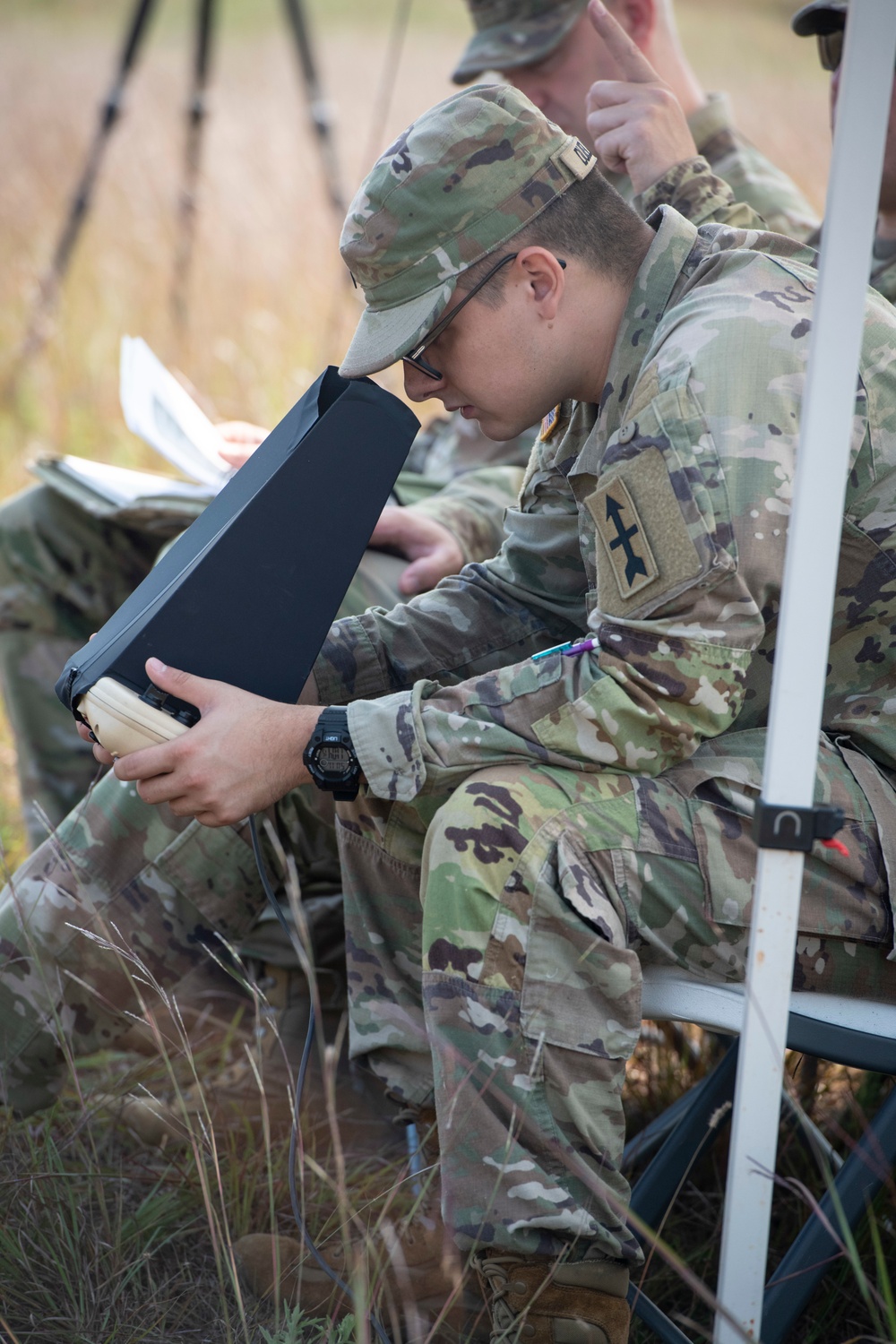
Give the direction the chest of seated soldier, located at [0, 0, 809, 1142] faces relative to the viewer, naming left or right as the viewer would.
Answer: facing to the left of the viewer

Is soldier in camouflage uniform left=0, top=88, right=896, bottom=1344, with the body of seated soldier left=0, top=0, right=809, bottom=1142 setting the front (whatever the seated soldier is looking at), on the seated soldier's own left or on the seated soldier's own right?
on the seated soldier's own left

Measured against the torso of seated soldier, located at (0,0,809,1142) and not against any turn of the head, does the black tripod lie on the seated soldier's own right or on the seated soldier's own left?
on the seated soldier's own right

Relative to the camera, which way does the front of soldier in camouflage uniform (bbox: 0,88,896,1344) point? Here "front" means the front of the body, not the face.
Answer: to the viewer's left

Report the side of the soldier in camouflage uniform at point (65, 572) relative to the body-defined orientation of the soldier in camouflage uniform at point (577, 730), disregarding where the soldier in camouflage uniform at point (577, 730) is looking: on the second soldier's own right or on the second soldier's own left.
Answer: on the second soldier's own right
